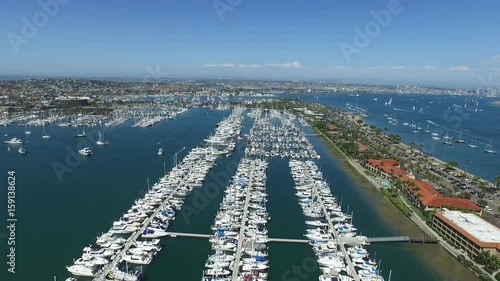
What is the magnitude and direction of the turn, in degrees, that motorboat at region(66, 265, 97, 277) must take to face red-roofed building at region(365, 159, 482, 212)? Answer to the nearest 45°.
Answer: approximately 180°

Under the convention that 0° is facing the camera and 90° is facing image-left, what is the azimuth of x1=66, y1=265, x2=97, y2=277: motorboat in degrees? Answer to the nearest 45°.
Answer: approximately 90°

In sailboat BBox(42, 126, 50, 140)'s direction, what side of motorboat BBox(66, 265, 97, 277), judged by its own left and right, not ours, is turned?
right

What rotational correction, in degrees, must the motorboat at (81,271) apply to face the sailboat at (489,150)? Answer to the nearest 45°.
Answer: approximately 180°

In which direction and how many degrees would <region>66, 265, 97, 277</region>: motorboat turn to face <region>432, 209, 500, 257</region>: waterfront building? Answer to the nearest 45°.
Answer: approximately 180°

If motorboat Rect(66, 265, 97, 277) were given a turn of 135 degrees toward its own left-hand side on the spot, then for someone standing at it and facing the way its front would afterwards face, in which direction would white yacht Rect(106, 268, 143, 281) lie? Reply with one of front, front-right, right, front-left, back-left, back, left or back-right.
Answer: front

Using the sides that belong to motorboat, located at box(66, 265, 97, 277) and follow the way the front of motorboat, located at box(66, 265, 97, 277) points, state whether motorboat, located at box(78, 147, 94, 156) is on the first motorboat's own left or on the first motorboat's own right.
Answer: on the first motorboat's own right

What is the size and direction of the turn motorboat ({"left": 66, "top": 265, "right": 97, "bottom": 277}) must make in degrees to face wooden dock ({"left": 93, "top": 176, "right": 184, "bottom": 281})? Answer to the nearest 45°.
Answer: approximately 135° to its right

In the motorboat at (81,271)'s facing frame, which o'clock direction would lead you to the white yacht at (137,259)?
The white yacht is roughly at 6 o'clock from the motorboat.
